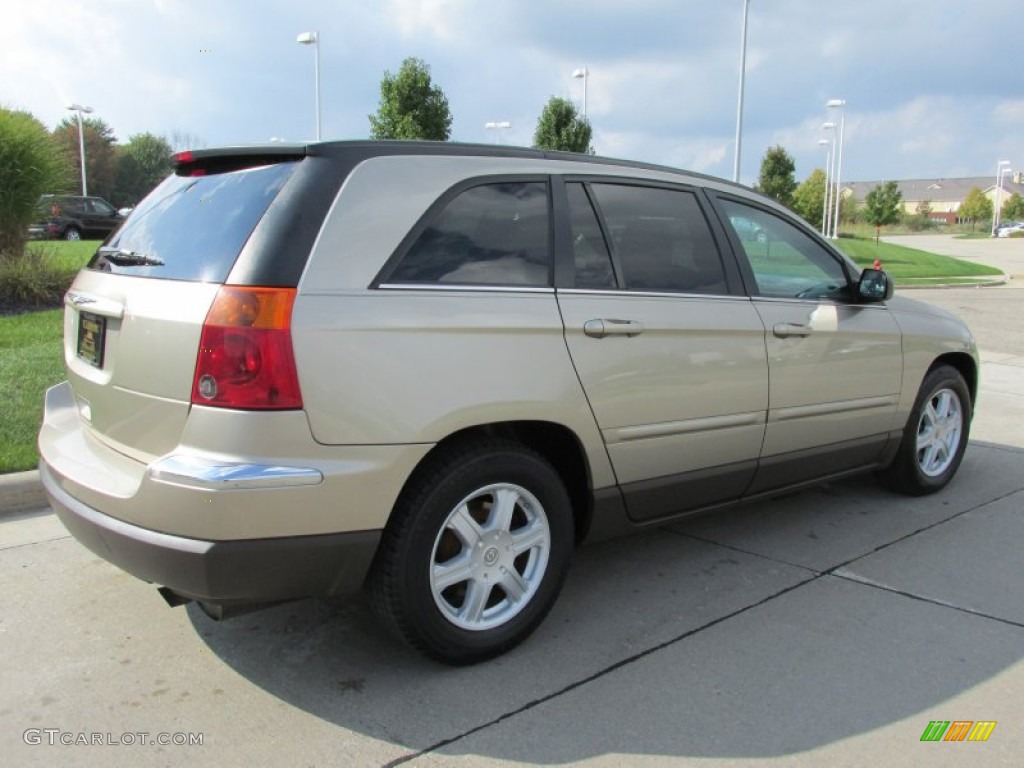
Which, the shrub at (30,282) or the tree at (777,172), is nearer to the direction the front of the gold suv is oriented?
the tree

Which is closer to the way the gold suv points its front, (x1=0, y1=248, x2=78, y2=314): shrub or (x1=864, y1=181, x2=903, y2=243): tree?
the tree

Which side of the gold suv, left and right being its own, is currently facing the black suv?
left

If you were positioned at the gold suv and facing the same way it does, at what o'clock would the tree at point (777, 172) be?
The tree is roughly at 11 o'clock from the gold suv.

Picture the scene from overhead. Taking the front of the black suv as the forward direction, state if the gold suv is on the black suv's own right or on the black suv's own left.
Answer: on the black suv's own right

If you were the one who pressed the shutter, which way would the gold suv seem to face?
facing away from the viewer and to the right of the viewer

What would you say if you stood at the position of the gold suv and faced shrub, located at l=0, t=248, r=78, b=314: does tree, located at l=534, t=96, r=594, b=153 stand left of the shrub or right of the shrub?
right

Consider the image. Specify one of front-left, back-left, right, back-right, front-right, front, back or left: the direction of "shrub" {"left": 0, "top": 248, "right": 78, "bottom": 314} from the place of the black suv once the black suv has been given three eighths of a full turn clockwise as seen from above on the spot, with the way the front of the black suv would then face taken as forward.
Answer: front

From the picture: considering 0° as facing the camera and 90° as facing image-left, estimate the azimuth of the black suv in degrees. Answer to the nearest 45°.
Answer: approximately 225°

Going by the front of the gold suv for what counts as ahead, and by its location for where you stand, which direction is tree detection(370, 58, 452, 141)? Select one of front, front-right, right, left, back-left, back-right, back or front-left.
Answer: front-left

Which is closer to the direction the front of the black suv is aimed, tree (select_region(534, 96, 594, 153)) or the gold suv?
the tree
